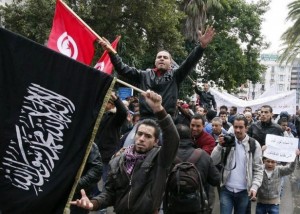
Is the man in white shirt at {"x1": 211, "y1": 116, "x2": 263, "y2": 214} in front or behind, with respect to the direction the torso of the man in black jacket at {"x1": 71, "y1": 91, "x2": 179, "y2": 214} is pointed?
behind

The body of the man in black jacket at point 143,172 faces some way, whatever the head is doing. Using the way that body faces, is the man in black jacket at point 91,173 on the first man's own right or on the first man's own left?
on the first man's own right

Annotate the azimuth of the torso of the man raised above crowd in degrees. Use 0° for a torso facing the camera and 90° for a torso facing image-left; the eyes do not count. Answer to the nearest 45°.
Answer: approximately 0°

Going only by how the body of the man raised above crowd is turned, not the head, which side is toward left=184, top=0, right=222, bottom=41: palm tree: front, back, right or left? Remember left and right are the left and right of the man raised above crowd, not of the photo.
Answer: back

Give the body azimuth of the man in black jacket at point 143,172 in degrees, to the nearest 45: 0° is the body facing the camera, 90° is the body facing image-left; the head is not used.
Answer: approximately 45°

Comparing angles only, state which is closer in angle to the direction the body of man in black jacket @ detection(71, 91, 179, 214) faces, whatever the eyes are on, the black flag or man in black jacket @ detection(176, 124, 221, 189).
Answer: the black flag
